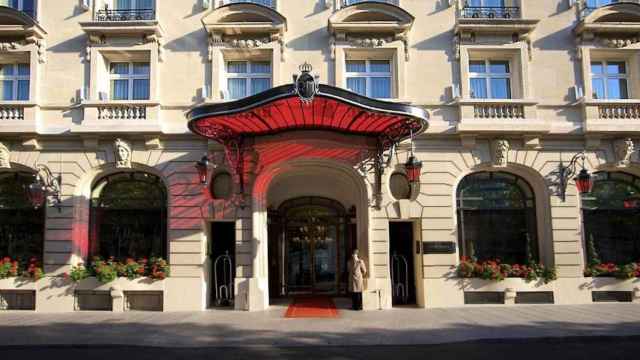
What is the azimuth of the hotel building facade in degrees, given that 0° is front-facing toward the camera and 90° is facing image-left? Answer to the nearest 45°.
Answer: approximately 0°
